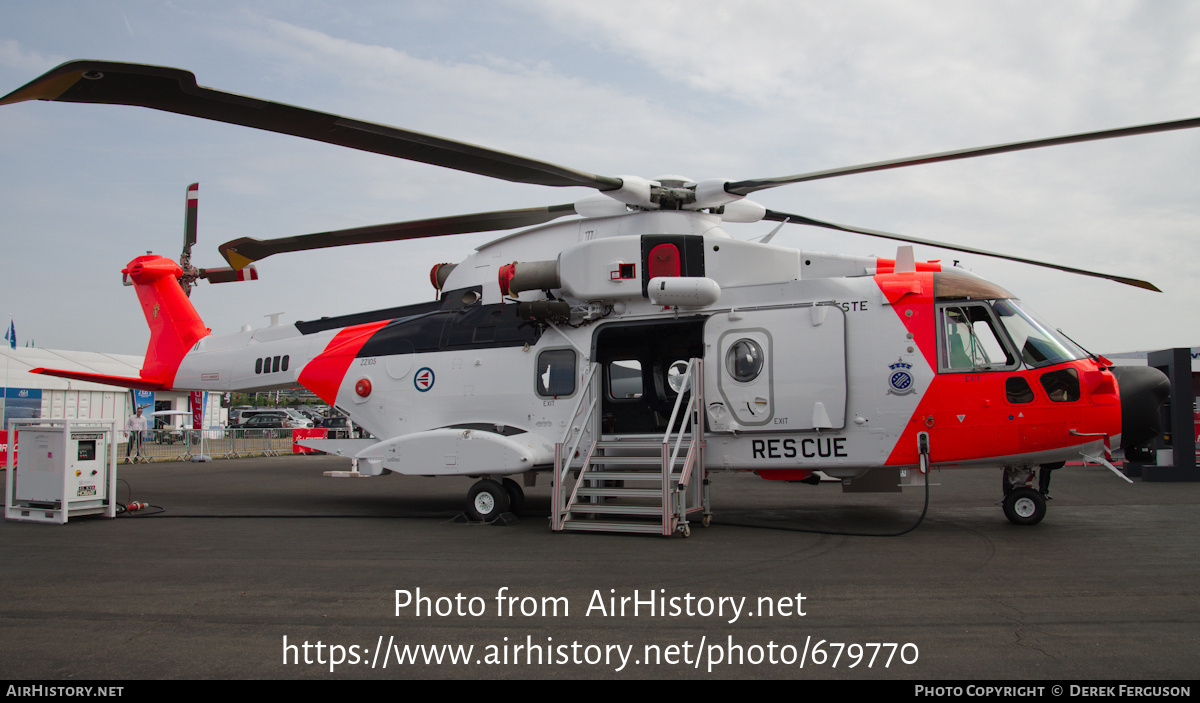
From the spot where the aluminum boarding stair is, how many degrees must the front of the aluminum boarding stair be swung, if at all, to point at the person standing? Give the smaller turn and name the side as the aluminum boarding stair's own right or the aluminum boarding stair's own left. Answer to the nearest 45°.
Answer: approximately 135° to the aluminum boarding stair's own right

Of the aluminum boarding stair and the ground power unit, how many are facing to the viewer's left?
0

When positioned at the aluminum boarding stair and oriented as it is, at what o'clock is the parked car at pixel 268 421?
The parked car is roughly at 5 o'clock from the aluminum boarding stair.

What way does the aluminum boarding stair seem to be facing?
toward the camera

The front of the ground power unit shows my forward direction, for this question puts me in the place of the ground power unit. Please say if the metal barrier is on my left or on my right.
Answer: on my left

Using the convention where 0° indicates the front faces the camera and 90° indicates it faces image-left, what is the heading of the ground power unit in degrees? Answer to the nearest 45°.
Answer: approximately 315°

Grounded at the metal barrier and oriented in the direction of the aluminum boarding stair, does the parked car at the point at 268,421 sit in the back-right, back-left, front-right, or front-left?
back-left

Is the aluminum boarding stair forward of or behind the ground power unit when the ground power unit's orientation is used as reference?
forward

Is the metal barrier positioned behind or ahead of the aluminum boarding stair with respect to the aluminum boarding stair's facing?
behind

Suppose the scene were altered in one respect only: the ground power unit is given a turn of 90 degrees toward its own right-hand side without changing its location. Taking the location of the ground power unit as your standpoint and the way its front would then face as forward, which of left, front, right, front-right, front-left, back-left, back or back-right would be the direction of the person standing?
back-right
